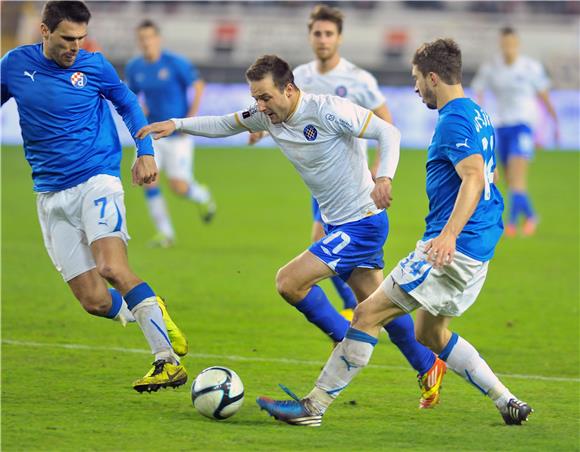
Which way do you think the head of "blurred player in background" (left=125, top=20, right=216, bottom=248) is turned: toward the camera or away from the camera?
toward the camera

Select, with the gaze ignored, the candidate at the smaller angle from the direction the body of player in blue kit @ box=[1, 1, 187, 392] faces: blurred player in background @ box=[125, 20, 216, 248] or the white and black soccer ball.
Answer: the white and black soccer ball

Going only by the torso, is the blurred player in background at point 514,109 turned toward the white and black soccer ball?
yes

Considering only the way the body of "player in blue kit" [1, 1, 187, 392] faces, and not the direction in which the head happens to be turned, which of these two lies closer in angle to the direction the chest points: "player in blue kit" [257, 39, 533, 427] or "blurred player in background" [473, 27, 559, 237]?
the player in blue kit

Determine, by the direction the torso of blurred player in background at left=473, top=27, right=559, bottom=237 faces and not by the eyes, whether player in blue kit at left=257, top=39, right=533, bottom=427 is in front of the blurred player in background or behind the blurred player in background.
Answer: in front

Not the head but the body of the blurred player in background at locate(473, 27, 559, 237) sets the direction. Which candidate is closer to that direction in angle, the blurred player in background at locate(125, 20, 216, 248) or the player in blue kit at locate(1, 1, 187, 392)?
the player in blue kit

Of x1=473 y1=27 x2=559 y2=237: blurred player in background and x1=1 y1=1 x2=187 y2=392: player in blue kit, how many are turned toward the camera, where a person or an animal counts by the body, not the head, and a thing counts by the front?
2

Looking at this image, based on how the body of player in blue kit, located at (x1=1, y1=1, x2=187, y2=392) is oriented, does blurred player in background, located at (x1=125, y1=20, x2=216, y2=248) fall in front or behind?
behind

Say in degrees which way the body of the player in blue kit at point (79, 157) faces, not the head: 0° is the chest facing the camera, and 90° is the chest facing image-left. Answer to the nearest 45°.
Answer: approximately 0°

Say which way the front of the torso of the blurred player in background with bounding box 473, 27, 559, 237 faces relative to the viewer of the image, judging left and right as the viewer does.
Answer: facing the viewer

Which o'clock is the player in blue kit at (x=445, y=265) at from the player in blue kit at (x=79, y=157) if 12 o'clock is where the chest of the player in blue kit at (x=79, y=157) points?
the player in blue kit at (x=445, y=265) is roughly at 10 o'clock from the player in blue kit at (x=79, y=157).

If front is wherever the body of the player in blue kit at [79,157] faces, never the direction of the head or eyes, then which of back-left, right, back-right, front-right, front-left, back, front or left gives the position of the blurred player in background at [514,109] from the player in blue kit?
back-left

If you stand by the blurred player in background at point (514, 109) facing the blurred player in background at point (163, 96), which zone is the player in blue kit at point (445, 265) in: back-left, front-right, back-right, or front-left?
front-left

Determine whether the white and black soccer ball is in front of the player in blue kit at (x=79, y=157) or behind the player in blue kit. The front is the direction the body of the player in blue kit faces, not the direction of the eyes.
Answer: in front
